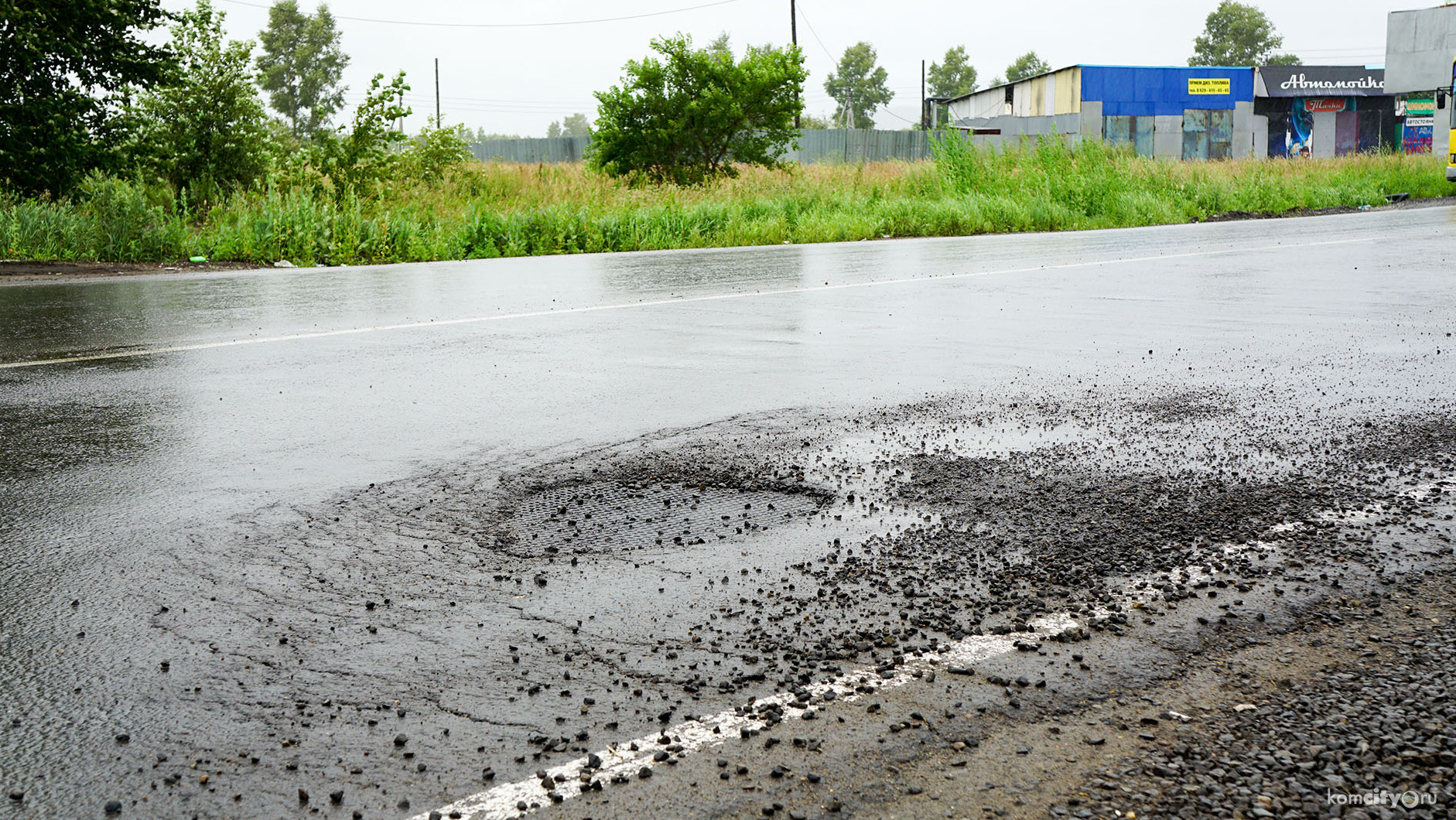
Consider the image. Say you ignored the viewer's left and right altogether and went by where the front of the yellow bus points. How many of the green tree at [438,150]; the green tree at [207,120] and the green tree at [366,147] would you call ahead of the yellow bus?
3

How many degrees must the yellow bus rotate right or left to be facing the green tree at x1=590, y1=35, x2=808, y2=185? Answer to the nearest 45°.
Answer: approximately 45° to its right

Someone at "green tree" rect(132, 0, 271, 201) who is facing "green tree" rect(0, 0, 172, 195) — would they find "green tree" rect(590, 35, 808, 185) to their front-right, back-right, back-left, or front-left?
back-left

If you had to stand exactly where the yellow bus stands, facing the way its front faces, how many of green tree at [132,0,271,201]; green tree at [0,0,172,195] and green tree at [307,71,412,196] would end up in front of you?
3

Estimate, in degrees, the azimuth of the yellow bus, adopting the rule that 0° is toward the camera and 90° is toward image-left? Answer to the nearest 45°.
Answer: approximately 45°

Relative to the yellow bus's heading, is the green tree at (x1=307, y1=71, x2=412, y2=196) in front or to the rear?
in front

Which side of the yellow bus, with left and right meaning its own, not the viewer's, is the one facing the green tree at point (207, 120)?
front

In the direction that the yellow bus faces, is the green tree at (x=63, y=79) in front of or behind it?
in front

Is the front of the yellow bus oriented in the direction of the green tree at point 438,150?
yes
